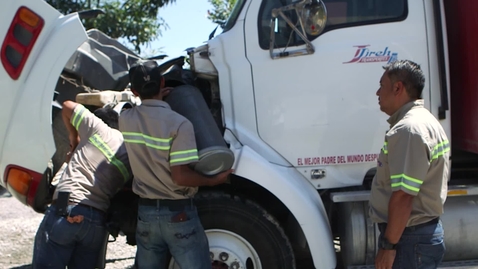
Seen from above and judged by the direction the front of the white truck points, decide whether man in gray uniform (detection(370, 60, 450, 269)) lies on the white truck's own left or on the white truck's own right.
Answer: on the white truck's own left

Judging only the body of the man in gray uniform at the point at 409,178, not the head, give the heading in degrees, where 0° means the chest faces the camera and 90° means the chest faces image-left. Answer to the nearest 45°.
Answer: approximately 90°

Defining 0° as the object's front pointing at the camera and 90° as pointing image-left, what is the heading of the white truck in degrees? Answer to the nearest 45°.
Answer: approximately 90°

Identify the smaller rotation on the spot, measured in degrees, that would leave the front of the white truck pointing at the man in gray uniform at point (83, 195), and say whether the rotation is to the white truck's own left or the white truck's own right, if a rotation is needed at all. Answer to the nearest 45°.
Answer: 0° — it already faces them
